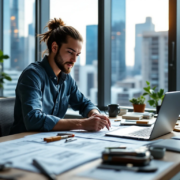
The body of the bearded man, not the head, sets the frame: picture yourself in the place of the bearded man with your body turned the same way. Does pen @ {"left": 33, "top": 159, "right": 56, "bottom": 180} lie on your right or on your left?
on your right

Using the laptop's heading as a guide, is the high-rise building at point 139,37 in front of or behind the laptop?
in front

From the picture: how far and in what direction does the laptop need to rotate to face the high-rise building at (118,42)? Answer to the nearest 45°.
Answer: approximately 45° to its right

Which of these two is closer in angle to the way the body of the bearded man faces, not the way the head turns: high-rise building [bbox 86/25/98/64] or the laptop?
the laptop

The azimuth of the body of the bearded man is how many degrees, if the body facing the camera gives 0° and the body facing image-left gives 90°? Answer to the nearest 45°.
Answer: approximately 315°

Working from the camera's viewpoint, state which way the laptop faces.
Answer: facing away from the viewer and to the left of the viewer

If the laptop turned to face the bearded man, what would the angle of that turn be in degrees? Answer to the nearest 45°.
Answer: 0° — it already faces them
